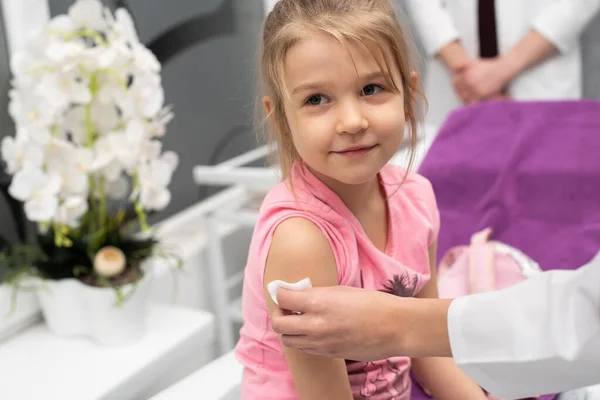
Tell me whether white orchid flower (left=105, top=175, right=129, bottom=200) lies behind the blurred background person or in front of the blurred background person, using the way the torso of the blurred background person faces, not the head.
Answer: in front

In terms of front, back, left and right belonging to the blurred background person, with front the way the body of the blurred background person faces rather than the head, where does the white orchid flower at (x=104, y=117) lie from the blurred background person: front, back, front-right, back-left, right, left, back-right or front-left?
front-right

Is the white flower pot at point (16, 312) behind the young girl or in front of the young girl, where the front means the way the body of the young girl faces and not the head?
behind

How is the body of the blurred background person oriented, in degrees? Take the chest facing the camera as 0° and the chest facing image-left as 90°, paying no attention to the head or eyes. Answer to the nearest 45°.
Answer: approximately 0°

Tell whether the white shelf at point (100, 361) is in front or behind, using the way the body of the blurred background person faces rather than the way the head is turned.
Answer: in front

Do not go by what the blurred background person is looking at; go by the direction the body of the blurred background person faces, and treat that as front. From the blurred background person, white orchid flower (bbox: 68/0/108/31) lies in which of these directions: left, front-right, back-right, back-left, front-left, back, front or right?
front-right
